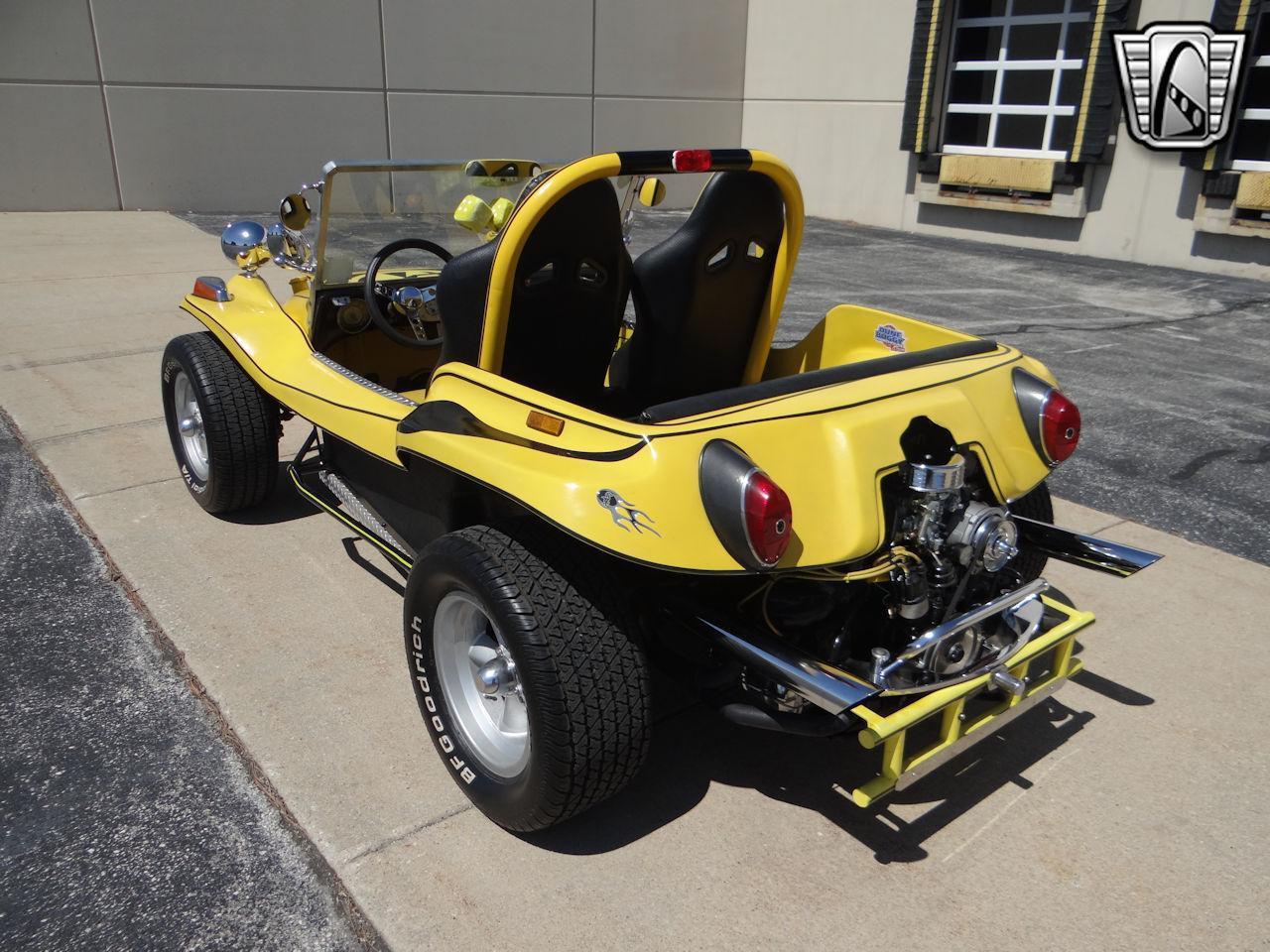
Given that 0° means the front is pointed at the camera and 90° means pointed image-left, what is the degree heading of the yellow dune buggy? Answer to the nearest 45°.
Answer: approximately 135°
